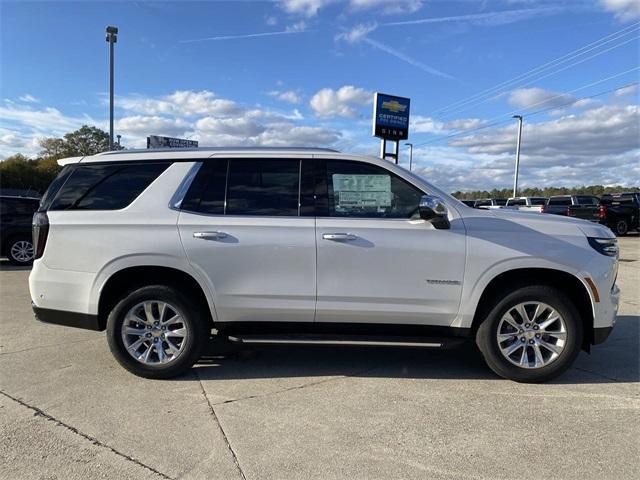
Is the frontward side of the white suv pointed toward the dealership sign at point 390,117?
no

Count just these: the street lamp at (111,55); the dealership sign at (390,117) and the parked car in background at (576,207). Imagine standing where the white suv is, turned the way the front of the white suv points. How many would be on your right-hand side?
0

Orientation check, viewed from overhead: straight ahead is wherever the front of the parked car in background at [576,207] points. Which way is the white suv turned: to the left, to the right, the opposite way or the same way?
to the right

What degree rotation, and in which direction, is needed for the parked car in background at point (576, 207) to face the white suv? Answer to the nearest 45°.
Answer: approximately 135° to its left

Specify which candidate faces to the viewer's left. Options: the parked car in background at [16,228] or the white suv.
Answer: the parked car in background

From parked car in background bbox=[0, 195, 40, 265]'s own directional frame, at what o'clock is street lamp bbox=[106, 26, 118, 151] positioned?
The street lamp is roughly at 4 o'clock from the parked car in background.

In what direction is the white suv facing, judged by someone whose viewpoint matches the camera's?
facing to the right of the viewer

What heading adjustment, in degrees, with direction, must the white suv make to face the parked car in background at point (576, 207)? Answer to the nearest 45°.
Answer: approximately 45° to its left

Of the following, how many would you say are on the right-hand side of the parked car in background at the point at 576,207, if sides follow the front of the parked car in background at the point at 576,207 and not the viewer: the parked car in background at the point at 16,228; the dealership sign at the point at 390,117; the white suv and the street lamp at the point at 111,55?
0

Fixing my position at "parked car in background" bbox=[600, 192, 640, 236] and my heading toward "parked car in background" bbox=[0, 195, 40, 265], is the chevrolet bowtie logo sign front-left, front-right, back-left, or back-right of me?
front-right

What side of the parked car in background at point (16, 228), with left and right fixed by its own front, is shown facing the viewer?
left

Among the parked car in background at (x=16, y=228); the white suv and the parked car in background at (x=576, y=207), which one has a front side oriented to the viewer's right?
the white suv

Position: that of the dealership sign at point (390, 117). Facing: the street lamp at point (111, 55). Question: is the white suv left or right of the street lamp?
left

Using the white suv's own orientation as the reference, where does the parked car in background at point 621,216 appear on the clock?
The parked car in background is roughly at 10 o'clock from the white suv.

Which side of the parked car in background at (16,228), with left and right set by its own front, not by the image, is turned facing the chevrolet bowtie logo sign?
back

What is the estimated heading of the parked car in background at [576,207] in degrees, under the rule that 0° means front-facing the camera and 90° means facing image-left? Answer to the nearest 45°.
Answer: approximately 135°
